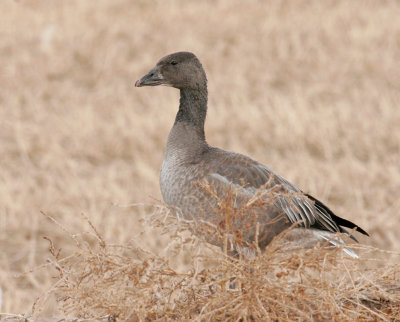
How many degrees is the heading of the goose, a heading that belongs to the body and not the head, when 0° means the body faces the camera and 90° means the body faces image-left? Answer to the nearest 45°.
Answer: approximately 90°
